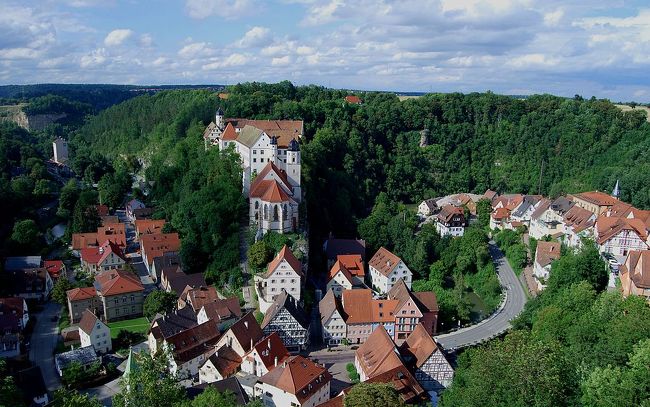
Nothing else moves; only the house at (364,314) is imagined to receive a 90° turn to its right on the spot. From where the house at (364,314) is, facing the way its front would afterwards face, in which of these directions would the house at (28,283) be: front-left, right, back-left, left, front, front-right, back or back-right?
front

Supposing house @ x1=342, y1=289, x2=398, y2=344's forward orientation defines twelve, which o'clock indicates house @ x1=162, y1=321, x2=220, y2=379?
house @ x1=162, y1=321, x2=220, y2=379 is roughly at 2 o'clock from house @ x1=342, y1=289, x2=398, y2=344.

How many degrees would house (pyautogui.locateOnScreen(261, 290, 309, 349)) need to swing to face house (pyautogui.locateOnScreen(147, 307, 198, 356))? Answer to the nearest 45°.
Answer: approximately 90° to its right

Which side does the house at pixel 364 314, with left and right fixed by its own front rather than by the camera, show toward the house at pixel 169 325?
right

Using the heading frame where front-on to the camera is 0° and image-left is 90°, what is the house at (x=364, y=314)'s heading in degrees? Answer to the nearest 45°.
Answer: approximately 0°

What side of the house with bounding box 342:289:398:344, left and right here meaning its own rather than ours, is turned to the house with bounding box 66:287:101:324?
right

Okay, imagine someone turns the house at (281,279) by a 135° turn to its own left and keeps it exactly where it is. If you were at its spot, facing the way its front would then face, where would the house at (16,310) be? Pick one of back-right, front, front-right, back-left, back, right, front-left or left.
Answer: back-left

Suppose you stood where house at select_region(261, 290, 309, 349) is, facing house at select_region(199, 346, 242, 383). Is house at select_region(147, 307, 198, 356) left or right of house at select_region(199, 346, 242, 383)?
right
